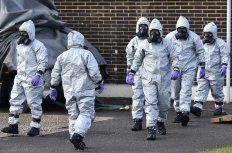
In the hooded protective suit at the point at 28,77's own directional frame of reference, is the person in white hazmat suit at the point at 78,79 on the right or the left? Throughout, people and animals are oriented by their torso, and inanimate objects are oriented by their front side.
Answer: on its left

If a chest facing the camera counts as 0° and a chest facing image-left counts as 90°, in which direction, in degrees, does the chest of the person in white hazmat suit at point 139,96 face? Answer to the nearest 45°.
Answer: approximately 0°

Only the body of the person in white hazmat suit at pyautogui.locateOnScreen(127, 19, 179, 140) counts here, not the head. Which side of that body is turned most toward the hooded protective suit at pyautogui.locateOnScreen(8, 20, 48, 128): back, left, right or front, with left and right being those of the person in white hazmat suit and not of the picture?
right

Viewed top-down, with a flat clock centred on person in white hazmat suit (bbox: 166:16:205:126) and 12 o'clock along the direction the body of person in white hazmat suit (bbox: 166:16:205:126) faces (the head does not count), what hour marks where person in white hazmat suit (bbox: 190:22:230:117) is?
person in white hazmat suit (bbox: 190:22:230:117) is roughly at 7 o'clock from person in white hazmat suit (bbox: 166:16:205:126).

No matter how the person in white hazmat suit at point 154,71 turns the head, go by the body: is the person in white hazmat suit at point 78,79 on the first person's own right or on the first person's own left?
on the first person's own right

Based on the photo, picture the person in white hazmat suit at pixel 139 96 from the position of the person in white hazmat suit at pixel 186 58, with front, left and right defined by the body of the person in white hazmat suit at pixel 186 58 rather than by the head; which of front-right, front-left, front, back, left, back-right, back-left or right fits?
front-right

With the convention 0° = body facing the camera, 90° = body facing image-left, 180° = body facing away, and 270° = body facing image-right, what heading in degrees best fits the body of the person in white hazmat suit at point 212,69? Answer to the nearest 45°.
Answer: approximately 45°

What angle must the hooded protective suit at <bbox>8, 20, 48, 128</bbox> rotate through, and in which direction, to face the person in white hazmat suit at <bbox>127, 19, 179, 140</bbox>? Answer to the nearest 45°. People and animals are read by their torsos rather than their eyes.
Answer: approximately 135° to its left
